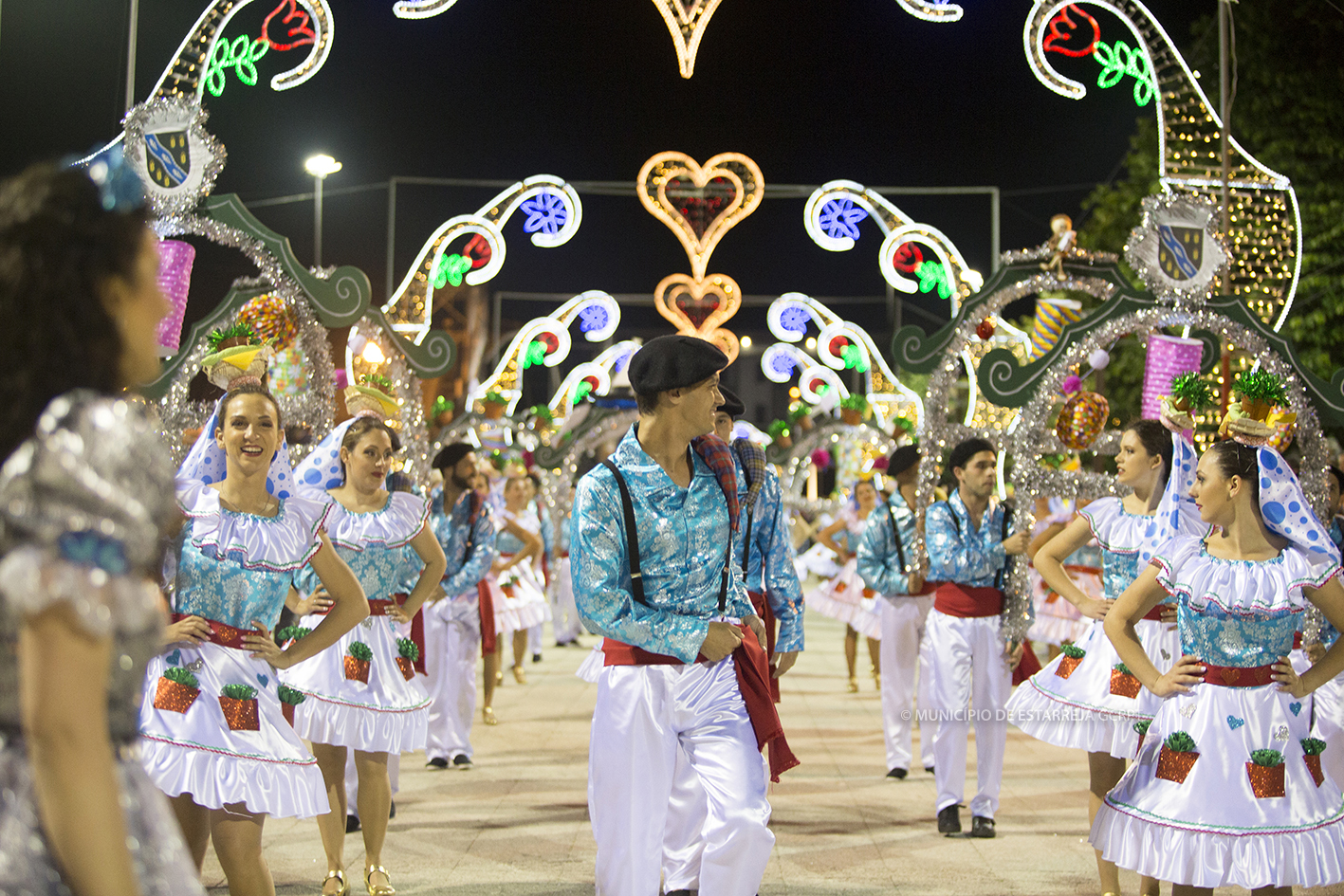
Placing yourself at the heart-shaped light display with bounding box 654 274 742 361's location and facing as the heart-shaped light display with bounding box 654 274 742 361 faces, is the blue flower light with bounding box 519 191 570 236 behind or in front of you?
in front

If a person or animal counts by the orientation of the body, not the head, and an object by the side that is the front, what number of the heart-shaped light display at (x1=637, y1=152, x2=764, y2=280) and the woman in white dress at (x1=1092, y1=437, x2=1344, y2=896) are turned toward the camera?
2

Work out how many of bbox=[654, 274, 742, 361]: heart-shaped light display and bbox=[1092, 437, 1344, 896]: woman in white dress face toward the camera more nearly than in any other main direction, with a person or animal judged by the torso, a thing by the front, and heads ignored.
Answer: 2

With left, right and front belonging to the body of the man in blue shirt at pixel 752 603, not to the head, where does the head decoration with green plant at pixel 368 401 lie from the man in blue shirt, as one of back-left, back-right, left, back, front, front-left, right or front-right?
right

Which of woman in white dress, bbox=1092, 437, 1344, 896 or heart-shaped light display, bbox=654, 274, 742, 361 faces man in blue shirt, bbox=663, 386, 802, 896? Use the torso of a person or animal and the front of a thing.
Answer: the heart-shaped light display

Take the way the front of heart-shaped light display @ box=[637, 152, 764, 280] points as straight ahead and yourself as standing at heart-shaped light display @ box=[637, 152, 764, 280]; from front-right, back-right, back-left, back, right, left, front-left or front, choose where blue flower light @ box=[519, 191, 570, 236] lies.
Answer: front-right

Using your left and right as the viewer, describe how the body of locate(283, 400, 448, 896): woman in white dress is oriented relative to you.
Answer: facing the viewer

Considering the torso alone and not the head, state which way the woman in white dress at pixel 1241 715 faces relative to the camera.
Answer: toward the camera

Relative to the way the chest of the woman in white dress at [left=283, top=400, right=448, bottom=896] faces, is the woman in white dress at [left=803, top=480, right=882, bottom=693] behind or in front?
behind

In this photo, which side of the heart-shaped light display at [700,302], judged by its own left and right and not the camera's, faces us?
front

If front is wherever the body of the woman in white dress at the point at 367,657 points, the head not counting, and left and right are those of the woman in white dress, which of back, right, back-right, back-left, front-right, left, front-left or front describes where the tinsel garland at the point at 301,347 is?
back

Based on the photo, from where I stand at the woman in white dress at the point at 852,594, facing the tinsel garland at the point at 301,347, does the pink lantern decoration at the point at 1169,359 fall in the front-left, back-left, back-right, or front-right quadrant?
front-left
